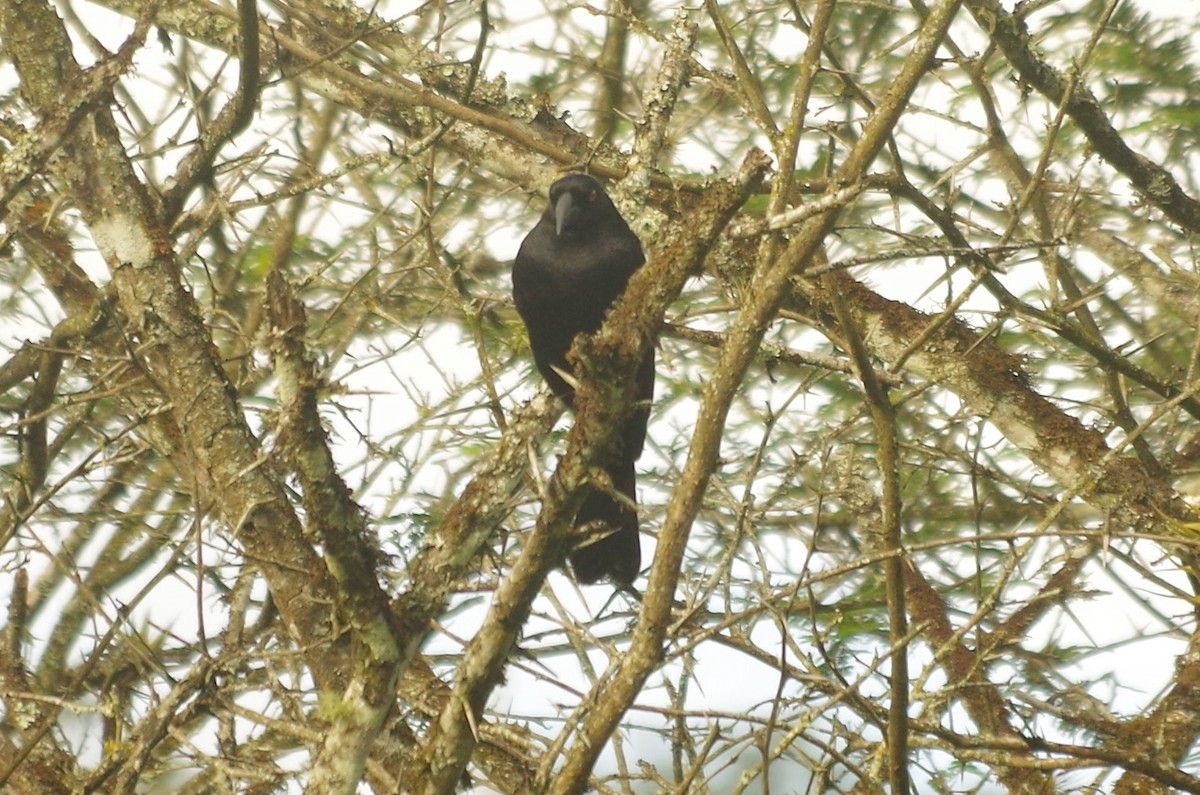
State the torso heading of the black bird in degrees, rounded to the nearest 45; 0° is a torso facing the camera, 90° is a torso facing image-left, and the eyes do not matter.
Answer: approximately 0°
